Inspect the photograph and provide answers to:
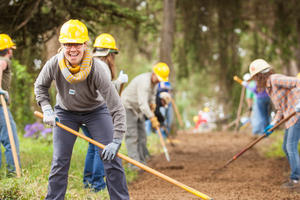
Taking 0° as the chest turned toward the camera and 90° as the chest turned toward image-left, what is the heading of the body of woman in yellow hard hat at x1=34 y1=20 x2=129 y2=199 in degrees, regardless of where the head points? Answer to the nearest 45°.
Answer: approximately 0°

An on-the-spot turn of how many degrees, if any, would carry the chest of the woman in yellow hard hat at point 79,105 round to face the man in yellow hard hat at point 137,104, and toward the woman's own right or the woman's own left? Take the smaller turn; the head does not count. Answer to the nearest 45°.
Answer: approximately 180°

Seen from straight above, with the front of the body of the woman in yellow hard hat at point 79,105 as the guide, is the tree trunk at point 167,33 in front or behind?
behind

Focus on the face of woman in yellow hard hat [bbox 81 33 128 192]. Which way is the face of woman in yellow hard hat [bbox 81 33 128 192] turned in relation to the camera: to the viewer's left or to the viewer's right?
to the viewer's right

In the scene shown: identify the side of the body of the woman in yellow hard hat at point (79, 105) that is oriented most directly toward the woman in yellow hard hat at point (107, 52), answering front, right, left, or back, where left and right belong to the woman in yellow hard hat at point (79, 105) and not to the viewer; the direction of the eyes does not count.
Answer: back
